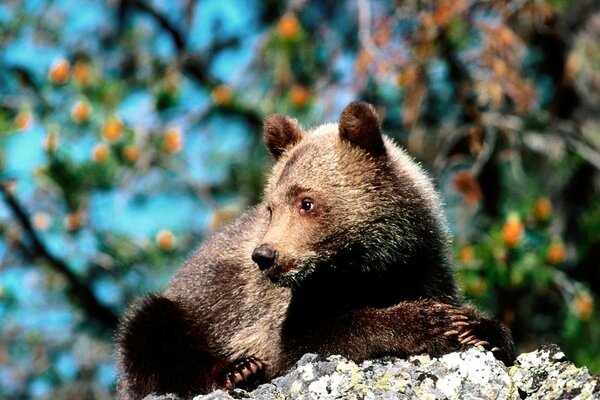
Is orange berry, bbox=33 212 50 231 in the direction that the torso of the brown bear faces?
no

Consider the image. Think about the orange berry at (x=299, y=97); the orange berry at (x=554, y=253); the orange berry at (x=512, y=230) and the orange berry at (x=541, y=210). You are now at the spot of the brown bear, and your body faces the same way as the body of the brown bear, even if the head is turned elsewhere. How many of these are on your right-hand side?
0

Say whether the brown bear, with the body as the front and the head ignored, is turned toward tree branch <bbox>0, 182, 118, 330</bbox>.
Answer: no

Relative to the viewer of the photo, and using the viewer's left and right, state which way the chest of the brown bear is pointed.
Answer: facing the viewer and to the right of the viewer

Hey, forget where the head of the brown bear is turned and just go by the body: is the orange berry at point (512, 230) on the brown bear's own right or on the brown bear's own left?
on the brown bear's own left

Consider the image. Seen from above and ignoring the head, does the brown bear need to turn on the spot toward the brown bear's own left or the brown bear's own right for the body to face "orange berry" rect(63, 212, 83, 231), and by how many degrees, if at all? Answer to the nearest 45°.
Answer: approximately 180°

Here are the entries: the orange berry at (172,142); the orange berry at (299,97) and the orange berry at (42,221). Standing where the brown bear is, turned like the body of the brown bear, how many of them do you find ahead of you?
0

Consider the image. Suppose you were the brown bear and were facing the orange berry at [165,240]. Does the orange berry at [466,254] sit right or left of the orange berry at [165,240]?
right

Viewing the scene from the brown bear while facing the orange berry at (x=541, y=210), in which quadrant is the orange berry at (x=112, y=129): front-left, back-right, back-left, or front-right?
front-left

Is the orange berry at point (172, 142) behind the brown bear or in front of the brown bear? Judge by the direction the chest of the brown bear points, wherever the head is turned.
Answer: behind
